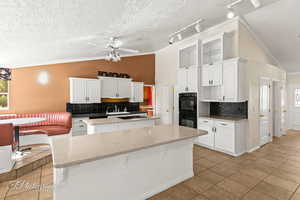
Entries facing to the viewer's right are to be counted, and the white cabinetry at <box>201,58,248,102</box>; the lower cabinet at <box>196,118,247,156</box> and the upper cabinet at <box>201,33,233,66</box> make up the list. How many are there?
0

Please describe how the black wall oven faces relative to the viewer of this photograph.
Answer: facing the viewer and to the left of the viewer

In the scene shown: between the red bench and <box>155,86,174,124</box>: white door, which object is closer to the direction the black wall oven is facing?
the red bench

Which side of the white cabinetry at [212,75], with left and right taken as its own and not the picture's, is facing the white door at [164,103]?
right

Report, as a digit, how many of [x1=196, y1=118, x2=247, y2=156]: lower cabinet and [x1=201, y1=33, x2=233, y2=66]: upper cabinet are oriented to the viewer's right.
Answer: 0

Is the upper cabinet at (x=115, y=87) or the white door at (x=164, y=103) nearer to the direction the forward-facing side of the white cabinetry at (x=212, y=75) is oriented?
the upper cabinet

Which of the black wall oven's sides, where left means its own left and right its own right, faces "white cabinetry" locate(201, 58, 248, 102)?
left

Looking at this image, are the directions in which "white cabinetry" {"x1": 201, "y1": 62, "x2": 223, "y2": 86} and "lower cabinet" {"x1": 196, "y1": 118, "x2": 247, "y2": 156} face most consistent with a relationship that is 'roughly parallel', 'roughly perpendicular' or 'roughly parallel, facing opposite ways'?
roughly parallel

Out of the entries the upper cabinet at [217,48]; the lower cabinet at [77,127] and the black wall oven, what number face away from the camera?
0

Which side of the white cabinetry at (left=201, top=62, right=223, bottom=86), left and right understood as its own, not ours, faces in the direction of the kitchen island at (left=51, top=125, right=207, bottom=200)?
front

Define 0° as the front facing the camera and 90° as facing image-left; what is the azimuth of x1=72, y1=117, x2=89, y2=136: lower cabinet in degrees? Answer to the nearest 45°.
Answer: approximately 315°

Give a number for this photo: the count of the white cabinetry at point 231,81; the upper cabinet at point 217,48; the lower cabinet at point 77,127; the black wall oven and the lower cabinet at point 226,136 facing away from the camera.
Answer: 0

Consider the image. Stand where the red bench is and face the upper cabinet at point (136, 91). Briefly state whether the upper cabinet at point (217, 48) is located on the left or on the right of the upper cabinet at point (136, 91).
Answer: right
